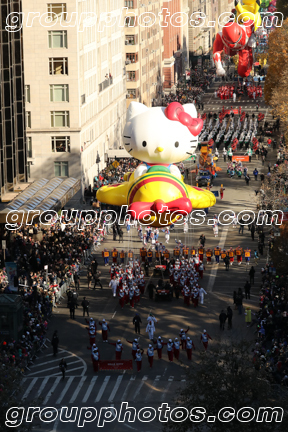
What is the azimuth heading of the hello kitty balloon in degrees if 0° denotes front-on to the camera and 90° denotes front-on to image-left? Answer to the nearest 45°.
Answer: approximately 0°
